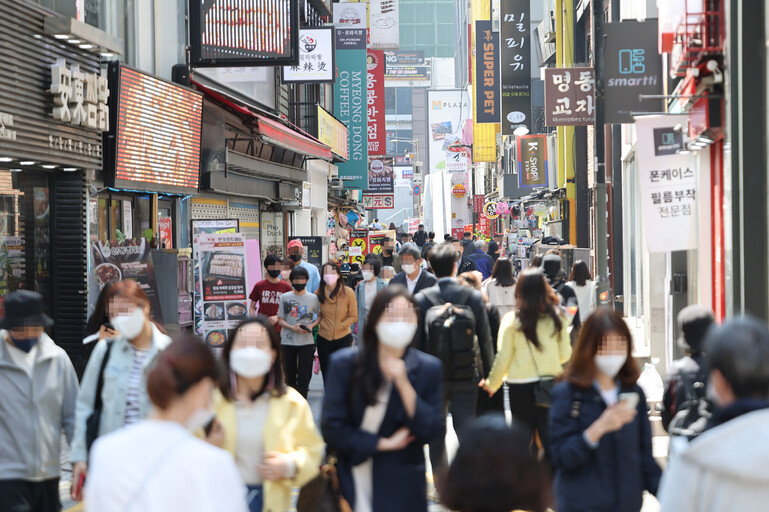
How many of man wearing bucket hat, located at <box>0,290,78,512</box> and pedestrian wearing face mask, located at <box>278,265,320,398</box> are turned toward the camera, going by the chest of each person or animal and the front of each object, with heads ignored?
2

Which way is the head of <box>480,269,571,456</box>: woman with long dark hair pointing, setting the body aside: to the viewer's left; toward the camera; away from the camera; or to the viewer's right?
away from the camera

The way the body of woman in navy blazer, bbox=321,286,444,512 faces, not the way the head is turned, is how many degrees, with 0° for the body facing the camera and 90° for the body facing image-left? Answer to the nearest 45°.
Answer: approximately 0°

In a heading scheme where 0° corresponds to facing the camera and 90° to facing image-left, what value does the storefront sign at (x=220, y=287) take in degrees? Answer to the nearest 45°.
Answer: approximately 0°

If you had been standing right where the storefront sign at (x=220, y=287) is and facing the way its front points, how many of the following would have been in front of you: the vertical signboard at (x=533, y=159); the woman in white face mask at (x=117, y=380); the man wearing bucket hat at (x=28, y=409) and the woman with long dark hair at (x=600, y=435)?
3

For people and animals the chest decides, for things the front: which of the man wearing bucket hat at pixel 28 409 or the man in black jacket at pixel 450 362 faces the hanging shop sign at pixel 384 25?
the man in black jacket

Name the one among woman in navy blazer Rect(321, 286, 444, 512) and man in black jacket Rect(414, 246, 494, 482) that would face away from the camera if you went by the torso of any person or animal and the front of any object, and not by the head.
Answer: the man in black jacket

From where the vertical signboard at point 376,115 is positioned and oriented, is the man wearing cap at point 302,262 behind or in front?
in front

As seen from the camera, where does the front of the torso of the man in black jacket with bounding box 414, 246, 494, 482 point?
away from the camera

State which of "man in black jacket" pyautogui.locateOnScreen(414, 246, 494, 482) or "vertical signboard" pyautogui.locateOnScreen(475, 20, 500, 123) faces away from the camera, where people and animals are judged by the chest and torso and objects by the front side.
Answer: the man in black jacket

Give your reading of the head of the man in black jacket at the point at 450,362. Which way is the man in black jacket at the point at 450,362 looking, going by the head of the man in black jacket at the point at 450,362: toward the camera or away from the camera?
away from the camera
